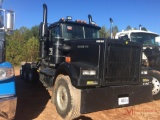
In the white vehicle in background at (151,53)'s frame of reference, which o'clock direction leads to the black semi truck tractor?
The black semi truck tractor is roughly at 2 o'clock from the white vehicle in background.

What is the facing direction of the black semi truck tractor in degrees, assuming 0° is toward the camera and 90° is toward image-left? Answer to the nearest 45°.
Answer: approximately 315°

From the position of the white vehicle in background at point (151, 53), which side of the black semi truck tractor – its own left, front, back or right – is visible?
left

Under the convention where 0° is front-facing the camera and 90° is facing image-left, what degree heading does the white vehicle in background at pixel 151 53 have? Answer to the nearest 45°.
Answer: approximately 315°
